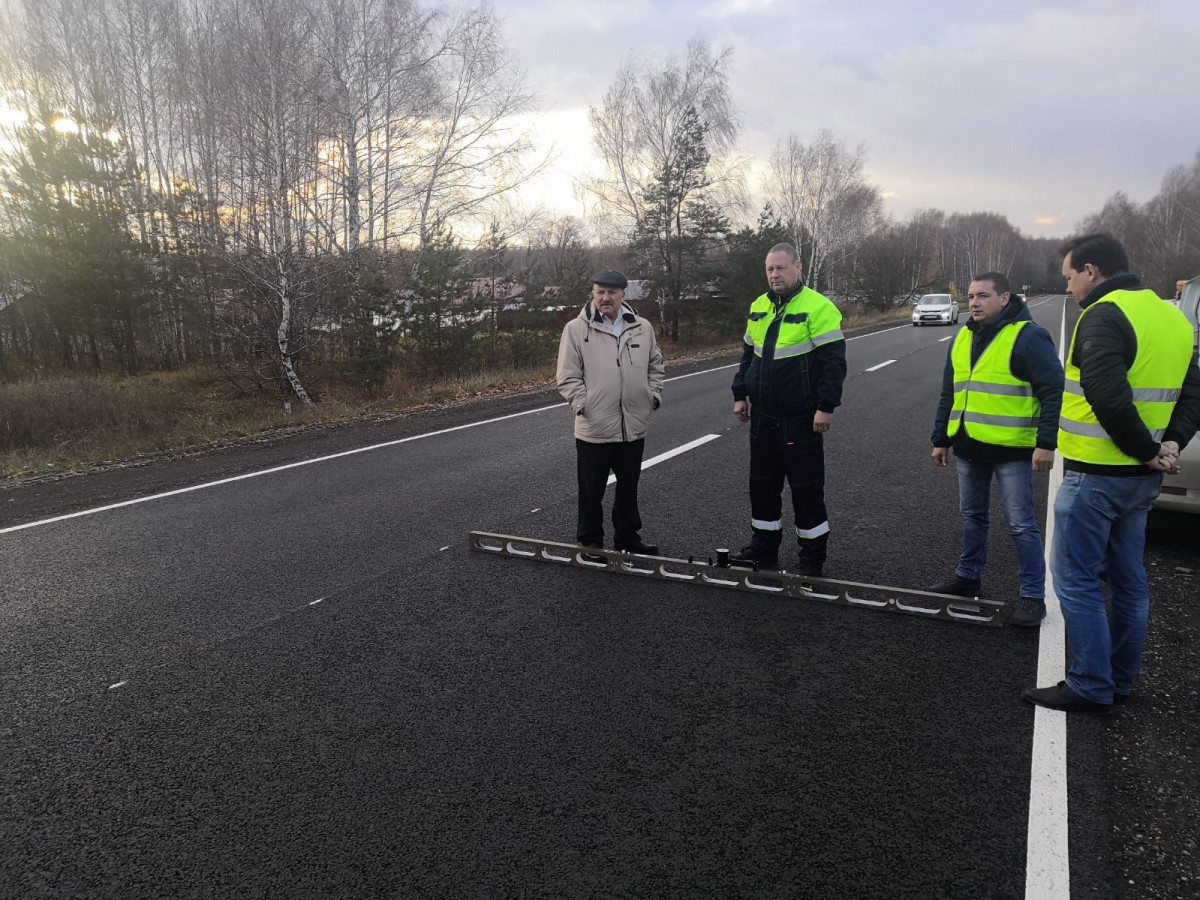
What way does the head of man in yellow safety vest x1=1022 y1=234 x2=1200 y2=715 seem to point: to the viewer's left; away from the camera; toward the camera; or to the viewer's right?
to the viewer's left

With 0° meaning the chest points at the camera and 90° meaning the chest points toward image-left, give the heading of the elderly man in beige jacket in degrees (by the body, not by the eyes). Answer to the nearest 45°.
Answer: approximately 0°

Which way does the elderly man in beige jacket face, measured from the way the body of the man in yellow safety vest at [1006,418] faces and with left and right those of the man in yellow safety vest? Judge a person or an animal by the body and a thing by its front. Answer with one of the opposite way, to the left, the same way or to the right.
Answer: to the left

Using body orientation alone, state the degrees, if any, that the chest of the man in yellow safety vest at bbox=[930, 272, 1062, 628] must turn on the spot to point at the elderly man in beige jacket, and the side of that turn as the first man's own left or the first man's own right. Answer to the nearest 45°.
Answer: approximately 45° to the first man's own right

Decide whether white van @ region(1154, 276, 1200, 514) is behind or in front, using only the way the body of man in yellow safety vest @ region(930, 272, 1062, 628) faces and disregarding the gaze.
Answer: behind

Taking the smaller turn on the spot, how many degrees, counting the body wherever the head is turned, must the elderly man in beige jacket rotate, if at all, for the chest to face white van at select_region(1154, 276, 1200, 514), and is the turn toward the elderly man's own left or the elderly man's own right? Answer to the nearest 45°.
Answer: approximately 90° to the elderly man's own left

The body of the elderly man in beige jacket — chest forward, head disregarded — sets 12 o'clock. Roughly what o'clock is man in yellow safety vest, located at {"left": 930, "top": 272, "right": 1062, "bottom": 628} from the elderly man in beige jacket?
The man in yellow safety vest is roughly at 10 o'clock from the elderly man in beige jacket.

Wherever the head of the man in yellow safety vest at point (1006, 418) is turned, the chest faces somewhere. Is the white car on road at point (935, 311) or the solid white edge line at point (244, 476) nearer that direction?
the solid white edge line

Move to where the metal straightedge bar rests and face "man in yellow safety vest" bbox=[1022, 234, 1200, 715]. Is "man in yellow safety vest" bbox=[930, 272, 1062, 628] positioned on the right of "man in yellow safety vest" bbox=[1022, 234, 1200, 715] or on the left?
left

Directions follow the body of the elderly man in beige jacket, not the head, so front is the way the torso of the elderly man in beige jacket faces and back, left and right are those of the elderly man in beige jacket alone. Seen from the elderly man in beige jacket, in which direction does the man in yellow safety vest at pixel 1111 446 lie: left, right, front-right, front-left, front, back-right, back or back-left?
front-left
